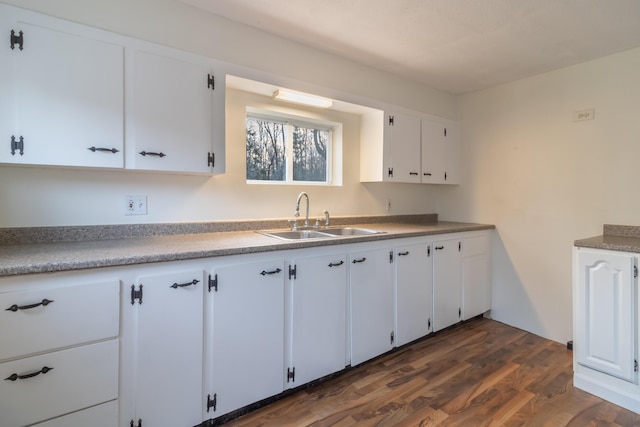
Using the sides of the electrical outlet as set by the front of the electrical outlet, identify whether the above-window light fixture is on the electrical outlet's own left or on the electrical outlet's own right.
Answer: on the electrical outlet's own left

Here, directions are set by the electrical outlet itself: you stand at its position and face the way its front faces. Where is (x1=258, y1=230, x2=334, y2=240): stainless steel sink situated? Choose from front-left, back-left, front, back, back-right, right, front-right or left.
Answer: left

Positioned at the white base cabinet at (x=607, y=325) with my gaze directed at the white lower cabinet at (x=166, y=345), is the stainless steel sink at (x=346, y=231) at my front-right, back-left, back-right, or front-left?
front-right

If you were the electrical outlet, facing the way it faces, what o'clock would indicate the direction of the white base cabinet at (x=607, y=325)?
The white base cabinet is roughly at 10 o'clock from the electrical outlet.

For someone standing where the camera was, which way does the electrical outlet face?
facing the viewer

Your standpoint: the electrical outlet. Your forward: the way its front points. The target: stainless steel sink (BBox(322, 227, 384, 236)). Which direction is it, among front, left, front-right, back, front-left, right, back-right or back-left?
left
